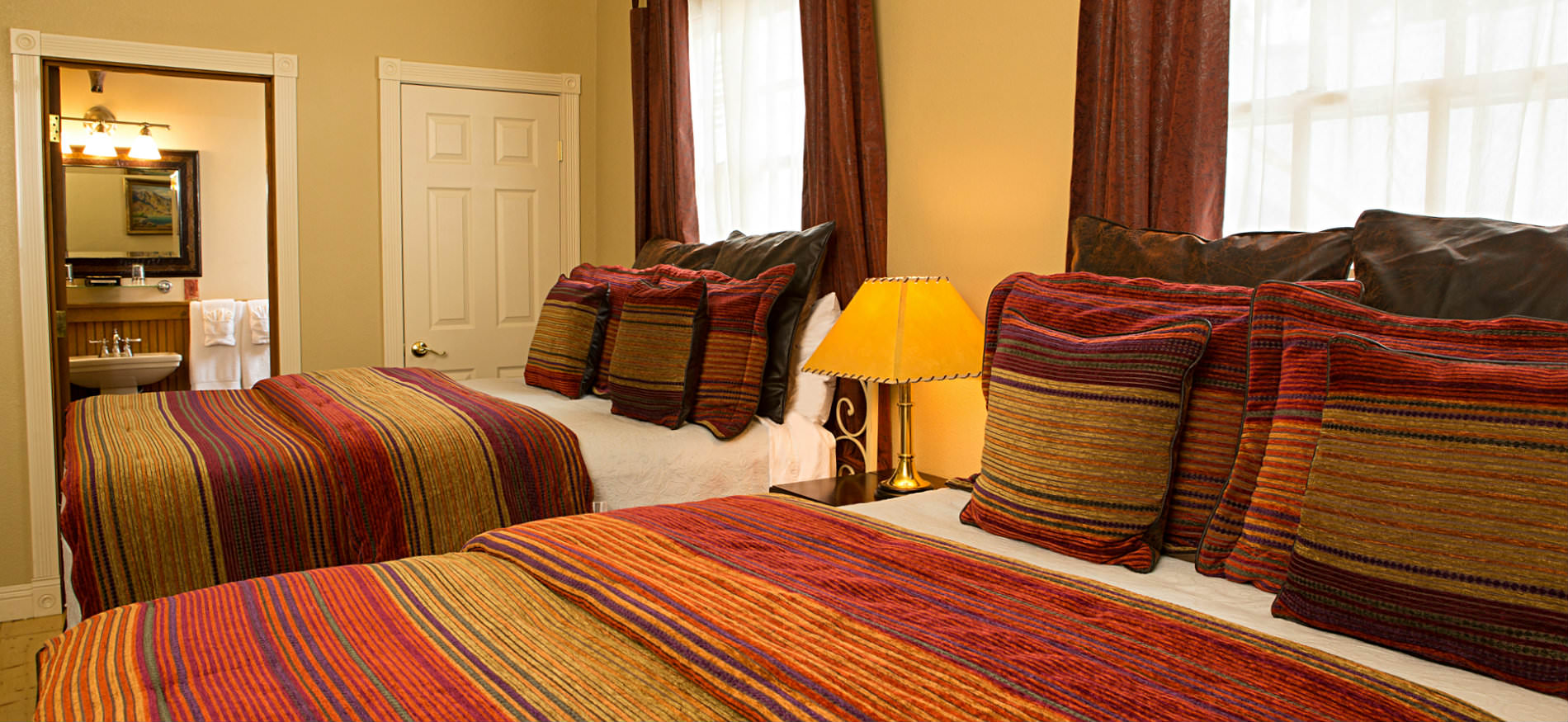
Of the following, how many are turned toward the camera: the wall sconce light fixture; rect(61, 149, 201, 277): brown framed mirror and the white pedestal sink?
3

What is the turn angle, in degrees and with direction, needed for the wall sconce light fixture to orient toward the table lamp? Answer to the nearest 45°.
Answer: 0° — it already faces it

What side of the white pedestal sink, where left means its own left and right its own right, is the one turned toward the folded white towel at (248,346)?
left

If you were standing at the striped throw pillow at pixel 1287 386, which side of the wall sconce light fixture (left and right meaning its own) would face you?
front

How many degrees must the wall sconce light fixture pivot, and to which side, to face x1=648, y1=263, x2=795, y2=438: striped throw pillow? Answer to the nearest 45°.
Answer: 0° — it already faces it

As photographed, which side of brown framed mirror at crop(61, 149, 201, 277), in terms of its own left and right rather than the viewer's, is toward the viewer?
front

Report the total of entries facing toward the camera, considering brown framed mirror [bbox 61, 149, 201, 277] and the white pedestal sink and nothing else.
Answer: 2

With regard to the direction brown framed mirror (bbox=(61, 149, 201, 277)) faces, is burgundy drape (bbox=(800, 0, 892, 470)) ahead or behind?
ahead

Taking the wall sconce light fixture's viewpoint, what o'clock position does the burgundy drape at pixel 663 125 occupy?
The burgundy drape is roughly at 11 o'clock from the wall sconce light fixture.

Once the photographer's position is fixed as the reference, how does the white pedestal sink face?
facing the viewer

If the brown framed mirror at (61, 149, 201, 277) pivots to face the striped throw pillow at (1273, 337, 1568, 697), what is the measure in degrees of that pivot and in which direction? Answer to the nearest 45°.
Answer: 0° — it already faces it

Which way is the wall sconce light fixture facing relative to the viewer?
toward the camera

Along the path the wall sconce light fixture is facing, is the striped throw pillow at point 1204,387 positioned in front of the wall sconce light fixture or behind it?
in front
